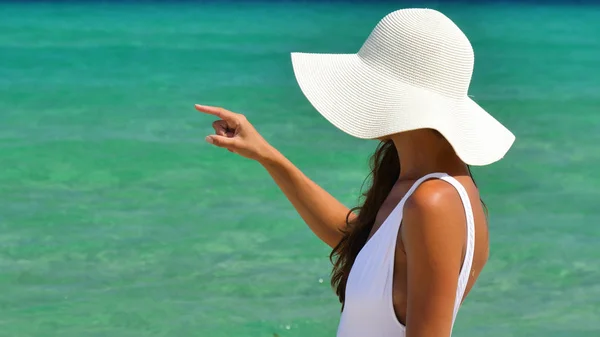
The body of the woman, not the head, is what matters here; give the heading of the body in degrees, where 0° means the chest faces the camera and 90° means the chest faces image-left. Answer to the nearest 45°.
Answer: approximately 90°
